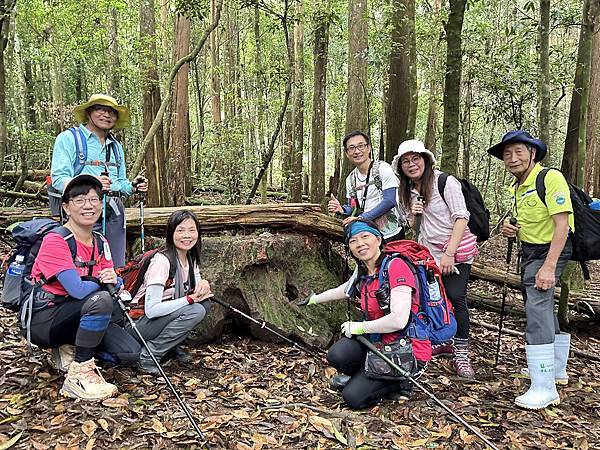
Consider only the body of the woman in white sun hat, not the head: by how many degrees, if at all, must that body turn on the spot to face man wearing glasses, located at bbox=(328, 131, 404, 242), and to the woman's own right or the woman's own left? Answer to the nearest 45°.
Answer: approximately 45° to the woman's own right

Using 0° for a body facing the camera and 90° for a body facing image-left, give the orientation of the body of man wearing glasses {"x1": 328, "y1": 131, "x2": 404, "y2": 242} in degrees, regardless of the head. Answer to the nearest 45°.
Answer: approximately 45°

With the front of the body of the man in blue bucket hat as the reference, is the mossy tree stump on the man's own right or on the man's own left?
on the man's own right

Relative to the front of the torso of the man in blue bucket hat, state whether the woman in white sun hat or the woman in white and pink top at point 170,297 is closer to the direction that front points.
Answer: the woman in white and pink top

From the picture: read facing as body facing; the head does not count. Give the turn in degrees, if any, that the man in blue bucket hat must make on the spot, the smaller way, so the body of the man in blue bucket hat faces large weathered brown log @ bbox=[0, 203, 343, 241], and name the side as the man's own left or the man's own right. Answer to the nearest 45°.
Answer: approximately 45° to the man's own right

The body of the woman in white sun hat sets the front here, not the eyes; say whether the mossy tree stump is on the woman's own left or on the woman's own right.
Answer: on the woman's own right

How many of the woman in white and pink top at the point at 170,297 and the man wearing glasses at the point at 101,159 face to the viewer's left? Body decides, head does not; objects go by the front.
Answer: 0

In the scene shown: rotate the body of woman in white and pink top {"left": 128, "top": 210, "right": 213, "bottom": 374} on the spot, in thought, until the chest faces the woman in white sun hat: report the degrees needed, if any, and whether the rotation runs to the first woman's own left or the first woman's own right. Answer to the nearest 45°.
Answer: approximately 45° to the first woman's own left
